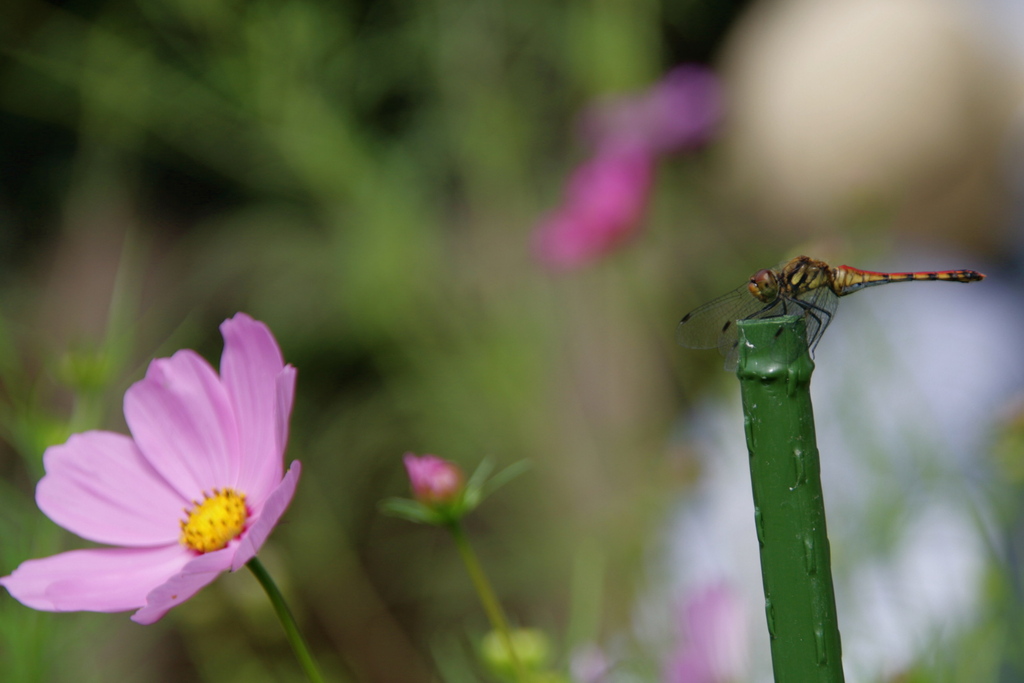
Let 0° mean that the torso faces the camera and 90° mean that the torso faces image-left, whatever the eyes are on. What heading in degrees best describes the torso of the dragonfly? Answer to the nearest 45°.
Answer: approximately 90°

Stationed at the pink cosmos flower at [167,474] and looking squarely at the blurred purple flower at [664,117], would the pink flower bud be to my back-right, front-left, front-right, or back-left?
front-right
